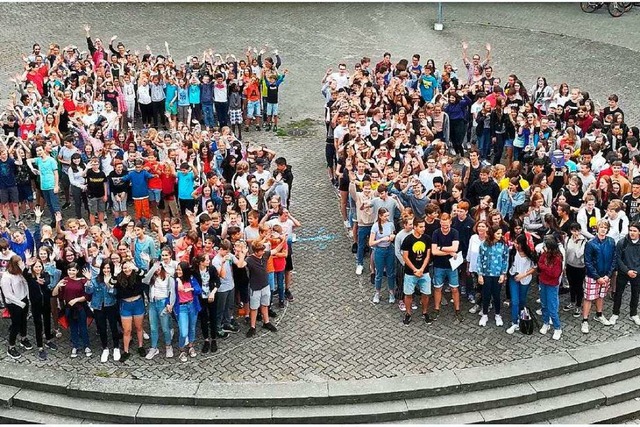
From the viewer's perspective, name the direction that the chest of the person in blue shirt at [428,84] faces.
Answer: toward the camera

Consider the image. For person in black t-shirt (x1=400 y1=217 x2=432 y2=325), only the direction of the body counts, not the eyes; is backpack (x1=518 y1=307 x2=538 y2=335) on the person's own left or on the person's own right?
on the person's own left

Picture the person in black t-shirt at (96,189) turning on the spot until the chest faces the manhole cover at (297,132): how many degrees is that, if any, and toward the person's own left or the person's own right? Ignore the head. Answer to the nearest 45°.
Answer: approximately 135° to the person's own left

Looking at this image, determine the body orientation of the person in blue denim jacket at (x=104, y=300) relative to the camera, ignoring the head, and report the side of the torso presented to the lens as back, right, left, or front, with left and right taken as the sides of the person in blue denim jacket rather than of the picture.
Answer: front

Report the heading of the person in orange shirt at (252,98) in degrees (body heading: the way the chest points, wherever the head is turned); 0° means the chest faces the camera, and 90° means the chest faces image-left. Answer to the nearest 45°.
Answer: approximately 0°

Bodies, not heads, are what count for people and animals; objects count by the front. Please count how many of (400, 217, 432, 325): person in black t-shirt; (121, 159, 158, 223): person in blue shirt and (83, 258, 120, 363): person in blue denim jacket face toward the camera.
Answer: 3

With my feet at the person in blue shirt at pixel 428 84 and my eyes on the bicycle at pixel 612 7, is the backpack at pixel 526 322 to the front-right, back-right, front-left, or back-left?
back-right

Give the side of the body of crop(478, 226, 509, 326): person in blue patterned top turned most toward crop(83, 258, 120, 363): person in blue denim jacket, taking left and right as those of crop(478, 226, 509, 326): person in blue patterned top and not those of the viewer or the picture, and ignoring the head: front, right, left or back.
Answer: right

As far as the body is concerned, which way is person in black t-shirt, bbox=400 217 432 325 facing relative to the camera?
toward the camera

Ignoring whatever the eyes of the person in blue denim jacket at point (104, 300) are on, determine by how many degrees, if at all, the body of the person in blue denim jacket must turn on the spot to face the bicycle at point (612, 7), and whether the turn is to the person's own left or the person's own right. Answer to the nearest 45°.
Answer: approximately 135° to the person's own left

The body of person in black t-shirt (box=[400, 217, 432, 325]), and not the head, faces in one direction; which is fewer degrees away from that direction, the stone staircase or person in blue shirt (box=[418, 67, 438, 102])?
the stone staircase

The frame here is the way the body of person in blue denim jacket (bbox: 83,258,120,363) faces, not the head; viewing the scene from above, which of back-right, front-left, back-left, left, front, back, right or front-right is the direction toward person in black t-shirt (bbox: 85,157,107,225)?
back

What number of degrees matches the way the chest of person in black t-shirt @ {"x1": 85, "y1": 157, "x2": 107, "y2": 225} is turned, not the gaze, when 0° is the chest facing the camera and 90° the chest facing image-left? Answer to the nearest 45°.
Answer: approximately 0°
